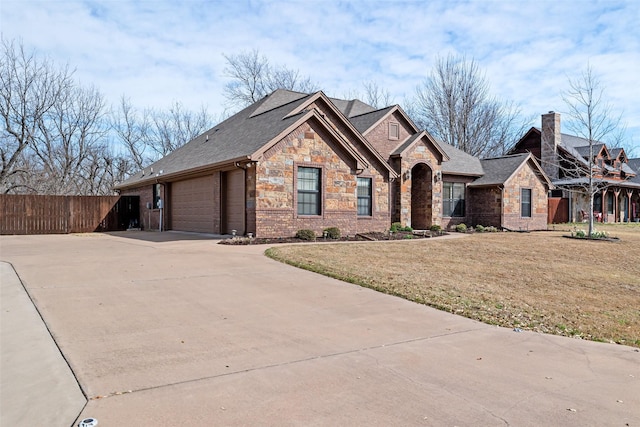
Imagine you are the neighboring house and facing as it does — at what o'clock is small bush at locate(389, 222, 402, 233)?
The small bush is roughly at 2 o'clock from the neighboring house.

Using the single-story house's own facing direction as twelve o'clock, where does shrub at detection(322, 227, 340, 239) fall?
The shrub is roughly at 1 o'clock from the single-story house.

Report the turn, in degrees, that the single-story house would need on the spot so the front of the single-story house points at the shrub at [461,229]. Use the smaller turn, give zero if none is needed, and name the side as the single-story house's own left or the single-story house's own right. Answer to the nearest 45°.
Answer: approximately 90° to the single-story house's own left

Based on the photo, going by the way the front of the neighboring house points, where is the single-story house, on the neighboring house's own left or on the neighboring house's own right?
on the neighboring house's own right

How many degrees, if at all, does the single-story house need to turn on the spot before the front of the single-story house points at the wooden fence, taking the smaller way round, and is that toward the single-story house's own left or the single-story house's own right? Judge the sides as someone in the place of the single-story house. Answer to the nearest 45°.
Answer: approximately 135° to the single-story house's own right

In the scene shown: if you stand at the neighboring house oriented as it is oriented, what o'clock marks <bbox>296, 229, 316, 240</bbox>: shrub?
The shrub is roughly at 2 o'clock from the neighboring house.

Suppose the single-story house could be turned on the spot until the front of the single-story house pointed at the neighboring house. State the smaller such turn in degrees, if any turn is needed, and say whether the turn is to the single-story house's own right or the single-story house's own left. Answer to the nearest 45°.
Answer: approximately 90° to the single-story house's own left

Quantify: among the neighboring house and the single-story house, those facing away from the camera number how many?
0

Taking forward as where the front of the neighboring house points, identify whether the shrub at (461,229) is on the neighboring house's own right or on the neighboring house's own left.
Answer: on the neighboring house's own right
